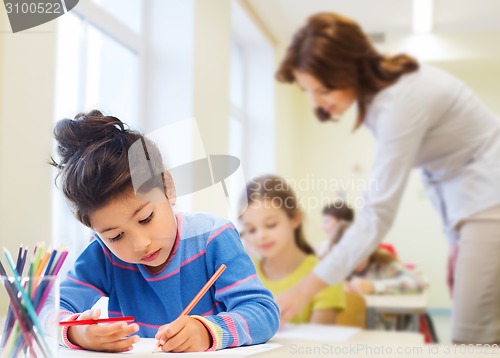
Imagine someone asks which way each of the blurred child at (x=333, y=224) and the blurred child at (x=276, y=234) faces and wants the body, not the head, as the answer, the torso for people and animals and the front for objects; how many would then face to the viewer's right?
0

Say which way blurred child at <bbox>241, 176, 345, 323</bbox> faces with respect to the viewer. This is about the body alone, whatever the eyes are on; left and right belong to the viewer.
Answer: facing the viewer and to the left of the viewer

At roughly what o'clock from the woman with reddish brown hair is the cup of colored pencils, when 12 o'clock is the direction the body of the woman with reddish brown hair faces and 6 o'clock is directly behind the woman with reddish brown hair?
The cup of colored pencils is roughly at 10 o'clock from the woman with reddish brown hair.

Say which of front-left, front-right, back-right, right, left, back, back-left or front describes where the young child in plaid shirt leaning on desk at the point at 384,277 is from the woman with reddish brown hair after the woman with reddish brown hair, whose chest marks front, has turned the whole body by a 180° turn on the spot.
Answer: left

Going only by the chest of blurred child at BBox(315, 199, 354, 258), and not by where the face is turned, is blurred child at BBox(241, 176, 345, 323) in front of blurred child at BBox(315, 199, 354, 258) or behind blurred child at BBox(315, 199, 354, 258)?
in front

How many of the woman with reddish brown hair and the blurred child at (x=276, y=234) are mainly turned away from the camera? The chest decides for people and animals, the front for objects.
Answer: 0

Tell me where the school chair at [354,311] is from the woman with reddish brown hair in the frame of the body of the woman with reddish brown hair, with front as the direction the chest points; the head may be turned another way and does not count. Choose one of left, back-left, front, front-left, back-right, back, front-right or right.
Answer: right

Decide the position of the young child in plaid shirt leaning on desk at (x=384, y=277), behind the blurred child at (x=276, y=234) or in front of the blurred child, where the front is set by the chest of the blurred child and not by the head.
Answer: behind

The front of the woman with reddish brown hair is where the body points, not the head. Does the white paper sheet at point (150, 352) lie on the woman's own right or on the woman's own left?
on the woman's own left

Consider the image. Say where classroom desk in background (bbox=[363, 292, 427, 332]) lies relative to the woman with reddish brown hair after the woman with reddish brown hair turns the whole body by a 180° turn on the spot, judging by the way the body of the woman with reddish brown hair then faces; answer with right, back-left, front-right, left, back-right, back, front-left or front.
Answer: left

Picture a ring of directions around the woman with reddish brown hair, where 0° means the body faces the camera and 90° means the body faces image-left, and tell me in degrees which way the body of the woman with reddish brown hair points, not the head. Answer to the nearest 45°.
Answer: approximately 90°
